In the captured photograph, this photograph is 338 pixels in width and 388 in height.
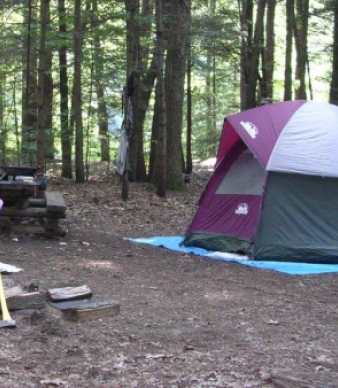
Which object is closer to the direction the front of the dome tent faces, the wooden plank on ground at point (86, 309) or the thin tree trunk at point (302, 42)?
the wooden plank on ground

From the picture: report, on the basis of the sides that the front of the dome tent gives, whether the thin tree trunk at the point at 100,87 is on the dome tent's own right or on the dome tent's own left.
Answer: on the dome tent's own right

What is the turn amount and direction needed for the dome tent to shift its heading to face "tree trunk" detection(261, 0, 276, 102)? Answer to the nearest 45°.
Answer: approximately 135° to its right

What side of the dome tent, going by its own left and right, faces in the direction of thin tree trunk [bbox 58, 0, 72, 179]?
right

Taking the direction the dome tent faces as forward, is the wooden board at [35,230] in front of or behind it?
in front

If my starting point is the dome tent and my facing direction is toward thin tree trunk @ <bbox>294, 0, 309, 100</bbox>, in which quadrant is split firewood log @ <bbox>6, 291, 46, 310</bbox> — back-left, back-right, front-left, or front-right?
back-left

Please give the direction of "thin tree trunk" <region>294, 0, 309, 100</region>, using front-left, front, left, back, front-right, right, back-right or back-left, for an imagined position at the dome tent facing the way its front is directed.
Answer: back-right

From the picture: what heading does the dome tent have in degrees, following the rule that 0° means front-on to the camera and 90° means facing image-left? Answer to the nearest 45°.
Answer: approximately 45°

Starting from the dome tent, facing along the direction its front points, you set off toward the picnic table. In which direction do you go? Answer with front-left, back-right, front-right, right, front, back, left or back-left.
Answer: front-right

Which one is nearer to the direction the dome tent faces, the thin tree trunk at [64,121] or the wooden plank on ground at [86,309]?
the wooden plank on ground

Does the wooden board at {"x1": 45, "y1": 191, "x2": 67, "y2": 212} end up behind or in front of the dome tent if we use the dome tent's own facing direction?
in front
